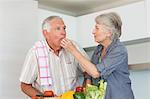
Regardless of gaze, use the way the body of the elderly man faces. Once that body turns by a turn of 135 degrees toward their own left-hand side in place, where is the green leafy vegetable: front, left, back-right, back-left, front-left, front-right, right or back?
back-right

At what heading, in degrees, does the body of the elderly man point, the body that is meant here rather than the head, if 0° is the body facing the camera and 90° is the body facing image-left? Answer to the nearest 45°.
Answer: approximately 315°

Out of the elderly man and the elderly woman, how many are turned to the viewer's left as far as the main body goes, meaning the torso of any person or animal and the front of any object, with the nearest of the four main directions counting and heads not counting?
1

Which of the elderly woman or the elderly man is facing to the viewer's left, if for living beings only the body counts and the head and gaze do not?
the elderly woman

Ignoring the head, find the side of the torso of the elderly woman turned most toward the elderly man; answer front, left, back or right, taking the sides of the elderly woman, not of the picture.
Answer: front

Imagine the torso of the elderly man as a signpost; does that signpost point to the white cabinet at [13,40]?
no

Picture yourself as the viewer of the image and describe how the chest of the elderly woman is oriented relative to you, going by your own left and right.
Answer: facing to the left of the viewer

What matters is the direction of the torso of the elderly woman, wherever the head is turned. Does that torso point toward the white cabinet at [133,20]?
no

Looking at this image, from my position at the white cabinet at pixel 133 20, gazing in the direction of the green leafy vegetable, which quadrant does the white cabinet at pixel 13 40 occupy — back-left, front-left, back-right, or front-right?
front-right

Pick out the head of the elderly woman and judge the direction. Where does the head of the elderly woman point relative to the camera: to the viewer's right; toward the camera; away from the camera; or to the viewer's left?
to the viewer's left
